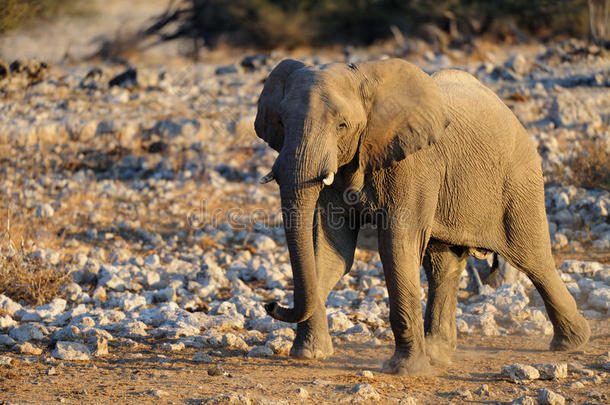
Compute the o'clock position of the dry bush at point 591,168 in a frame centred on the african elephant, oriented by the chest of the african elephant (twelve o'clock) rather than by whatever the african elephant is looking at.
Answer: The dry bush is roughly at 5 o'clock from the african elephant.

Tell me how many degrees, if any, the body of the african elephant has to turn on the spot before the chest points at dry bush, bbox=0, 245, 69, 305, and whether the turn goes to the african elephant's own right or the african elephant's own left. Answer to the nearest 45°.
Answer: approximately 90° to the african elephant's own right

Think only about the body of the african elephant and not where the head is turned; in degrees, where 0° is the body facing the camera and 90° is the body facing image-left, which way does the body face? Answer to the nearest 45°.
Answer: approximately 45°
